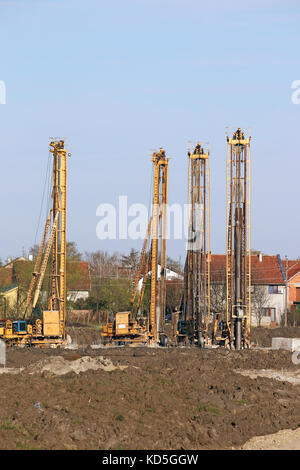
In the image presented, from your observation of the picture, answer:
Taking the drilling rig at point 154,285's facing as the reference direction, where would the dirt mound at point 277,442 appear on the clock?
The dirt mound is roughly at 3 o'clock from the drilling rig.

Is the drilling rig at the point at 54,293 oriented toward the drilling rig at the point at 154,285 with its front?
yes

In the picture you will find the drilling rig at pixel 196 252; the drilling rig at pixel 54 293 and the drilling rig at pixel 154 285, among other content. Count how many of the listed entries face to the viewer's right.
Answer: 2

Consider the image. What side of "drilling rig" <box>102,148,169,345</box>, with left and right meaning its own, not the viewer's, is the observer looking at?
right

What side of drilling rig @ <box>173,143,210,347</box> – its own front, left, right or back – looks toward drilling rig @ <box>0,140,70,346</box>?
right

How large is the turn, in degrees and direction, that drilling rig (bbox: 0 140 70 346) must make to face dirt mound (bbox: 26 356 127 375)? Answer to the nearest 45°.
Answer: approximately 90° to its right

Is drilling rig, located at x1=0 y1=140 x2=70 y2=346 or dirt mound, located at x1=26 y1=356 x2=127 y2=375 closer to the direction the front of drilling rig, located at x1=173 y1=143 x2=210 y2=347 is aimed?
the dirt mound

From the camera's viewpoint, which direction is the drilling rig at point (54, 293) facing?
to the viewer's right

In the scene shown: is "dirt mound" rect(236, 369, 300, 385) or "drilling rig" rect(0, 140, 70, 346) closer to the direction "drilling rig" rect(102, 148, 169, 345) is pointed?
the dirt mound
